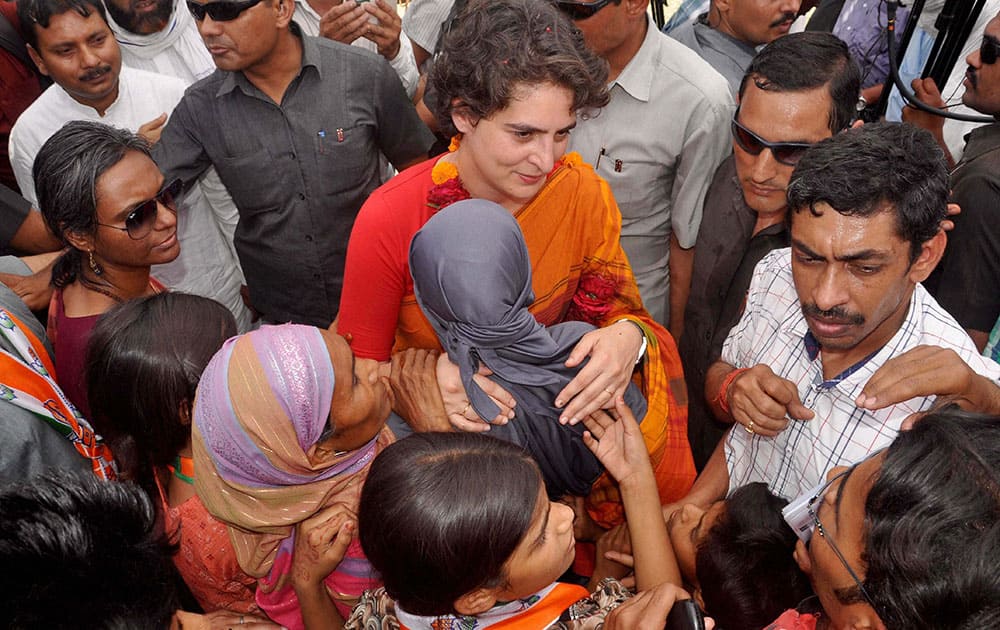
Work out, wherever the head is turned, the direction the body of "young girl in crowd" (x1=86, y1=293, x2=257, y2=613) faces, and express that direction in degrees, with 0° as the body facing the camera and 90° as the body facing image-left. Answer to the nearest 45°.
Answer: approximately 225°

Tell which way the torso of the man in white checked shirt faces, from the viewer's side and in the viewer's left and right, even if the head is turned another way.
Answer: facing the viewer and to the left of the viewer

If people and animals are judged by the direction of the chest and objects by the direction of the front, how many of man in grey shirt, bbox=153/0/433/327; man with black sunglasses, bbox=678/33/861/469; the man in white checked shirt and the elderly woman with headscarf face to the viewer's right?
1

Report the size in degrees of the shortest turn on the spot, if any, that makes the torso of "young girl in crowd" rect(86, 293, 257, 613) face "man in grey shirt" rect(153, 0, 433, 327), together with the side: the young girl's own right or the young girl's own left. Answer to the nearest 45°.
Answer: approximately 45° to the young girl's own left

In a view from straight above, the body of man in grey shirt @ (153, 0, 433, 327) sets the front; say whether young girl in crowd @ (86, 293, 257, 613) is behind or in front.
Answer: in front

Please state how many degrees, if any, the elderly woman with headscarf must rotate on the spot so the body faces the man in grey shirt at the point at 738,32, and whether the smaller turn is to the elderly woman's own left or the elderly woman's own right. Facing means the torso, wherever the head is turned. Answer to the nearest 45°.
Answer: approximately 45° to the elderly woman's own left

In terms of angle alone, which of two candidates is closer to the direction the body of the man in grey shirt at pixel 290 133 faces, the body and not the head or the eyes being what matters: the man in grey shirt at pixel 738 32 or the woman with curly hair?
the woman with curly hair

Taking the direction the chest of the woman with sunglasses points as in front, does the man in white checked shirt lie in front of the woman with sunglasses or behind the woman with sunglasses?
in front

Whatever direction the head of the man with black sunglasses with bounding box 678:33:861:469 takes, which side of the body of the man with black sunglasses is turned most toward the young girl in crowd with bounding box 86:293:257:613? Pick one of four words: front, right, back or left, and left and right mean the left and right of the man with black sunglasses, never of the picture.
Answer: front

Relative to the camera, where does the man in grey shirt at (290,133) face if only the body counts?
toward the camera

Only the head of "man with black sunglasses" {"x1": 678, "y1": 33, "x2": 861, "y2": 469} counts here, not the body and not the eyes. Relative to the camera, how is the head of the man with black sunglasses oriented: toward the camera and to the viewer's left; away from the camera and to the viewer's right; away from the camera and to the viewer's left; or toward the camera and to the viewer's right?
toward the camera and to the viewer's left

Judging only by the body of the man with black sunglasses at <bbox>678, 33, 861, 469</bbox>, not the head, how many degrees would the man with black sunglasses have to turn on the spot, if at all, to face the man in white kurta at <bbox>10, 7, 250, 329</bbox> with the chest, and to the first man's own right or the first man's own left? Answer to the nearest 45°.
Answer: approximately 45° to the first man's own right

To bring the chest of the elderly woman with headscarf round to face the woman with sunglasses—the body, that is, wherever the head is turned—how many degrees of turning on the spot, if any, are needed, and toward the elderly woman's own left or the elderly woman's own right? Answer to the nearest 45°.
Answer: approximately 135° to the elderly woman's own left
